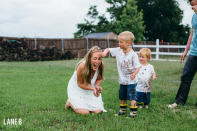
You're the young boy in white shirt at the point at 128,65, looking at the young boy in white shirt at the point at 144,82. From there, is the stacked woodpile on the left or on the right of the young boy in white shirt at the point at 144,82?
left

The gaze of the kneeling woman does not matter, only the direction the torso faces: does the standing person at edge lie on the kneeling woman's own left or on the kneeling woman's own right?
on the kneeling woman's own left

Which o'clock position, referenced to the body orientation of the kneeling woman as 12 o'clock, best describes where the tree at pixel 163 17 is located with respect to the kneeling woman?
The tree is roughly at 8 o'clock from the kneeling woman.

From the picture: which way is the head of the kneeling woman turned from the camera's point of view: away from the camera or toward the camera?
toward the camera

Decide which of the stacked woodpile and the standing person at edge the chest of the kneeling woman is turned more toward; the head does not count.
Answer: the standing person at edge

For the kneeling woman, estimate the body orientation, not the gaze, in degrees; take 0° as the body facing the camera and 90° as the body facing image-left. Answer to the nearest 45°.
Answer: approximately 315°

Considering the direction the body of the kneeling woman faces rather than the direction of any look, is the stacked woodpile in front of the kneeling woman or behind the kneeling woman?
behind

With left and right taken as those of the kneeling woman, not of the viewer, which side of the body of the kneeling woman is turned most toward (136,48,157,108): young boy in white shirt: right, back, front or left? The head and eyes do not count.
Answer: left

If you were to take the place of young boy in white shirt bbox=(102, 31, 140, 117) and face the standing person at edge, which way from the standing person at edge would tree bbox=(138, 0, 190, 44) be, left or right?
left

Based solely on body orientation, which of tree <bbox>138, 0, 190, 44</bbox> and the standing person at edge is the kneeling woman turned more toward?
the standing person at edge
